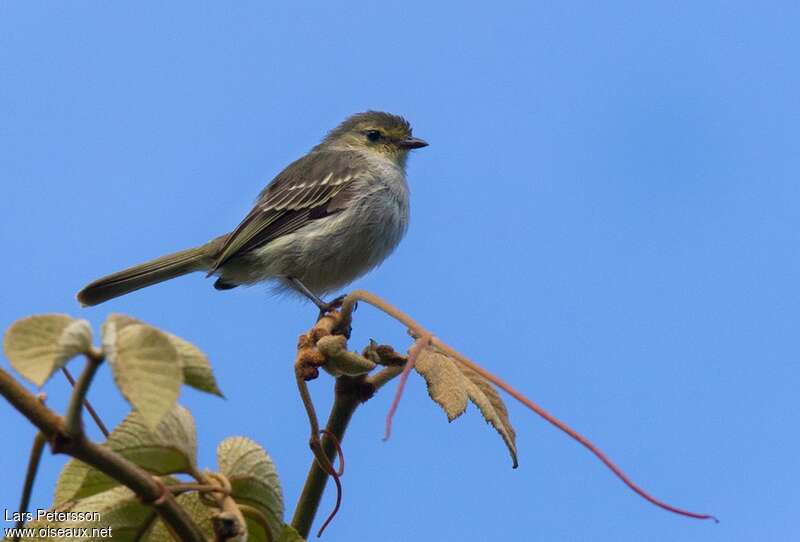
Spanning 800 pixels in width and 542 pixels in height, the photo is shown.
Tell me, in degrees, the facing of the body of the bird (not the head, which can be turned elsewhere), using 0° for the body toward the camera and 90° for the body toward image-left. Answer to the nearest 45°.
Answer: approximately 270°

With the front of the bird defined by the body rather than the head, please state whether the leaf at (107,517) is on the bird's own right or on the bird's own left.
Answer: on the bird's own right

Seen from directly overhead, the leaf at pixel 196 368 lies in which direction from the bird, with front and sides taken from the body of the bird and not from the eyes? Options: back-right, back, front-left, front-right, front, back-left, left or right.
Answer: right

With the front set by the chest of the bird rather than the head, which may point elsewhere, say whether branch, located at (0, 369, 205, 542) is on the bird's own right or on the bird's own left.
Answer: on the bird's own right

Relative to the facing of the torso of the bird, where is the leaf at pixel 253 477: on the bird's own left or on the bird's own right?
on the bird's own right

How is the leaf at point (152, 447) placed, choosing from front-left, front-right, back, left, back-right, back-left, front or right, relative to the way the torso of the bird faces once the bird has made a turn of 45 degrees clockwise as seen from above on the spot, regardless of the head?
front-right
